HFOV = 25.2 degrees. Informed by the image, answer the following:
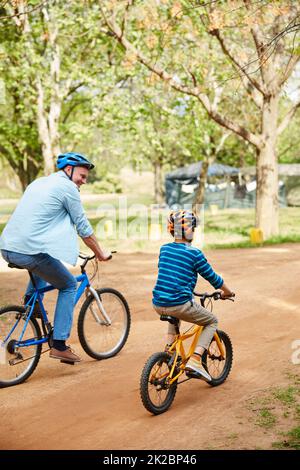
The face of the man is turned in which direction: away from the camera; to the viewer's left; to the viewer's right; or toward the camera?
to the viewer's right

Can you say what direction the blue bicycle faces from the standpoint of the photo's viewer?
facing away from the viewer and to the right of the viewer

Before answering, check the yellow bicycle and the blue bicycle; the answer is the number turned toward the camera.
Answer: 0

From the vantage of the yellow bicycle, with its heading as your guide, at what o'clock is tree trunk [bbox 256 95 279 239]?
The tree trunk is roughly at 11 o'clock from the yellow bicycle.

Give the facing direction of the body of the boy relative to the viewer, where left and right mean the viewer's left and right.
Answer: facing away from the viewer and to the right of the viewer

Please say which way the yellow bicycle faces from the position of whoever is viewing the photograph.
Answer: facing away from the viewer and to the right of the viewer

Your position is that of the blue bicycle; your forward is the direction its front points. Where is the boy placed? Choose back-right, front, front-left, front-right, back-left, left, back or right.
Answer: right

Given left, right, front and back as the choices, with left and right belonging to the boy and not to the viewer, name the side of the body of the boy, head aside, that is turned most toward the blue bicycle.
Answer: left

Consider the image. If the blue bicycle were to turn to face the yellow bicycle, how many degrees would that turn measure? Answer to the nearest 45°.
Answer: approximately 90° to its right

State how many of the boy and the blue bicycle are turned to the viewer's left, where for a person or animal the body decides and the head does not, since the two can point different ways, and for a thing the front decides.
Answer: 0

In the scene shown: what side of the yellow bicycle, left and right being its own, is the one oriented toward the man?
left

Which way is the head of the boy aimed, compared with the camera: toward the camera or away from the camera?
away from the camera
